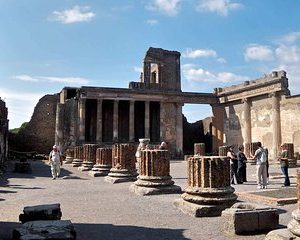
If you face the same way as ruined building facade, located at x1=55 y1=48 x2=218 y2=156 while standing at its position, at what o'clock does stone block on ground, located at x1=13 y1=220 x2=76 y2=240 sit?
The stone block on ground is roughly at 12 o'clock from the ruined building facade.

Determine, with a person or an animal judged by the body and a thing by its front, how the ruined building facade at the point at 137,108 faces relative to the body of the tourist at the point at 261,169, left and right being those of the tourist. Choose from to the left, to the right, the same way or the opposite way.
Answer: to the left

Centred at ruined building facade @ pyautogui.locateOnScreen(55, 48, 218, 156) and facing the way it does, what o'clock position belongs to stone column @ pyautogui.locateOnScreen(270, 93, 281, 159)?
The stone column is roughly at 10 o'clock from the ruined building facade.

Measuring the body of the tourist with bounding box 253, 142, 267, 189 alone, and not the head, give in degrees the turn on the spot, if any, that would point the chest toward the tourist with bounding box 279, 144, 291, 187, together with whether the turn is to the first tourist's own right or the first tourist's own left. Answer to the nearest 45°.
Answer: approximately 135° to the first tourist's own right

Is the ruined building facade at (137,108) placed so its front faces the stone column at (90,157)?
yes

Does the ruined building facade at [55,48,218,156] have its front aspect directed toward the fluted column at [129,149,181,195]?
yes

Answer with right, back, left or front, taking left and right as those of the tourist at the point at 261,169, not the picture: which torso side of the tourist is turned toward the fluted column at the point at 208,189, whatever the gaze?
left

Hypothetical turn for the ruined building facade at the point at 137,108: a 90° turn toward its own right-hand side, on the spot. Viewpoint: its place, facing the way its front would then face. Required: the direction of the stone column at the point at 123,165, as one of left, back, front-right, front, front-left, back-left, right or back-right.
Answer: left

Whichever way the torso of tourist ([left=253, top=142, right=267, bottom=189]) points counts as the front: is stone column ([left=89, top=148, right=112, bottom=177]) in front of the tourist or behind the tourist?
in front

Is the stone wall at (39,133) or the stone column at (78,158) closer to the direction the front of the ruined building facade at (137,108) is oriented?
the stone column

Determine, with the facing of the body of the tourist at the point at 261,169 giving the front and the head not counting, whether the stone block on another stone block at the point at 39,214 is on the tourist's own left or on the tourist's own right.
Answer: on the tourist's own left

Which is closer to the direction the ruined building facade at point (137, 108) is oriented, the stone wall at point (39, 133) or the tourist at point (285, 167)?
the tourist

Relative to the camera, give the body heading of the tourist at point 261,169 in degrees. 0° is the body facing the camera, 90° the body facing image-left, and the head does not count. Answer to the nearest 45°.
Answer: approximately 90°

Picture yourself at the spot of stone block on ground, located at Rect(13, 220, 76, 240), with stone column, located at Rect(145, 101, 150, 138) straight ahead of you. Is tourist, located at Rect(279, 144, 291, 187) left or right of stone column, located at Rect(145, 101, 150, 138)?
right

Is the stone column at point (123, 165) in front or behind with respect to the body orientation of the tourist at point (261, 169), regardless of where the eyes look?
in front

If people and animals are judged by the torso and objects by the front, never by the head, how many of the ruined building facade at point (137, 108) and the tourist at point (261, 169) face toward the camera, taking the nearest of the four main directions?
1
